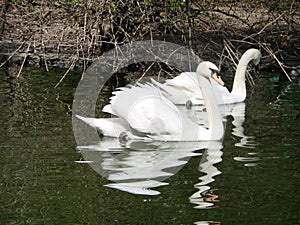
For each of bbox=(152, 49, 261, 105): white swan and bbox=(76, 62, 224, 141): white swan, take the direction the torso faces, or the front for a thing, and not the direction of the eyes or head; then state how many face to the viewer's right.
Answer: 2

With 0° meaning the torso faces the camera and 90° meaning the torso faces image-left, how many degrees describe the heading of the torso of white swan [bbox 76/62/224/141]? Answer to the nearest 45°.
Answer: approximately 270°

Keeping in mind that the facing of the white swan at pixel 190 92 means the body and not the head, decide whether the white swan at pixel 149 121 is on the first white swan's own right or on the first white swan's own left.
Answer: on the first white swan's own right

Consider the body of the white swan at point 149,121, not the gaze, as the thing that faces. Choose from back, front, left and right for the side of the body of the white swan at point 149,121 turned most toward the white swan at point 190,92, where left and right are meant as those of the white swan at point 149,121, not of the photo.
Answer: left

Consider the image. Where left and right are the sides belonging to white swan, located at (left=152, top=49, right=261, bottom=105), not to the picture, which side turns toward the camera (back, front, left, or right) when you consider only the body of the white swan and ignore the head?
right
